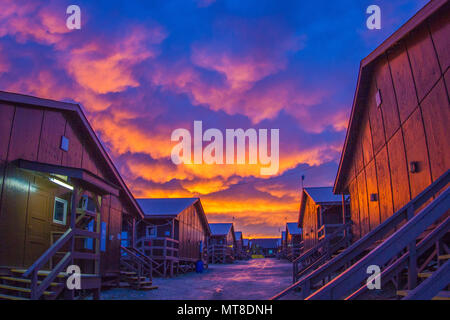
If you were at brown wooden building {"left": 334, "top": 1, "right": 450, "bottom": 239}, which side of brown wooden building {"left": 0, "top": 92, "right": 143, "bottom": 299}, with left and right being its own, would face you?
front

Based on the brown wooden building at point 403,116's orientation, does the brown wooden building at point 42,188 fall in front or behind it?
in front

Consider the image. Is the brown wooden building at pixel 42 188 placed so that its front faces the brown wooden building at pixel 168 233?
no

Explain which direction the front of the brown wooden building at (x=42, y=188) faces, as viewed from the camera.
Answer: facing the viewer and to the right of the viewer

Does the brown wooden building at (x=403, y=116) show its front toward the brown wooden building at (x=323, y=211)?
no

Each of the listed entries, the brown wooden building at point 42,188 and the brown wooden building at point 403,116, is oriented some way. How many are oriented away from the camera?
0

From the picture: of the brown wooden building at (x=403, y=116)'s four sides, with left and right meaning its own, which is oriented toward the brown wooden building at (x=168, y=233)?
right

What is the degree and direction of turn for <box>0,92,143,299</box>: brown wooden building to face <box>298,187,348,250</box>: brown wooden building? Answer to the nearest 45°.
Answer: approximately 90° to its left
